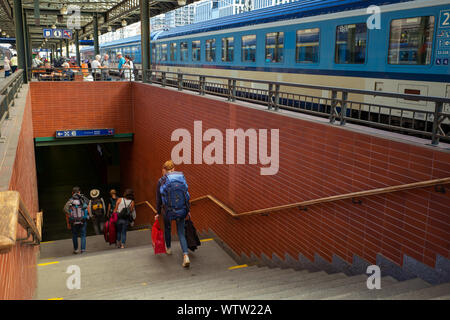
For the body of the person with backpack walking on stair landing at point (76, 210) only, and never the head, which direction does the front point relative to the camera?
away from the camera

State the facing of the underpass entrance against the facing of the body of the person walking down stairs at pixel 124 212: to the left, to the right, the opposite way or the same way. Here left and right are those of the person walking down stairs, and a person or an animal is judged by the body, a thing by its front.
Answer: the opposite way

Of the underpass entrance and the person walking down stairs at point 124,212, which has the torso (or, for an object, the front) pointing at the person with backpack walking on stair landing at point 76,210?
the underpass entrance

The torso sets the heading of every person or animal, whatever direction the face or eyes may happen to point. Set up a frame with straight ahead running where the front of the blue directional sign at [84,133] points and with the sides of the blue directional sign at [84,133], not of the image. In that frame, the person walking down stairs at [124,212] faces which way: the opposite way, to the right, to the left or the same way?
the opposite way

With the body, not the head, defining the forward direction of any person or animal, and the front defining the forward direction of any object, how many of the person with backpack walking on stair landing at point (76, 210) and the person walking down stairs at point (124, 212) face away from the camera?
2

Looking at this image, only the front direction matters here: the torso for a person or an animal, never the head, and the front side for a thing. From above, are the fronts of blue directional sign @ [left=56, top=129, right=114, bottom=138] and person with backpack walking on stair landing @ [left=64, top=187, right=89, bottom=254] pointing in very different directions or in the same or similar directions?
very different directions

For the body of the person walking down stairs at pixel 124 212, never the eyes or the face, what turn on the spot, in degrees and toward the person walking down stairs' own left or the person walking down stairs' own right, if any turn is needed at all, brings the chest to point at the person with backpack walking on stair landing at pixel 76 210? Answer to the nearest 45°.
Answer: approximately 90° to the person walking down stairs' own left

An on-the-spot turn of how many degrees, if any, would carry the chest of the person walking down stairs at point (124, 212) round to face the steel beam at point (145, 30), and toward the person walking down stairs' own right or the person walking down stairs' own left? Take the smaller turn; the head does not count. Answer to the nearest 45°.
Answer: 0° — they already face it

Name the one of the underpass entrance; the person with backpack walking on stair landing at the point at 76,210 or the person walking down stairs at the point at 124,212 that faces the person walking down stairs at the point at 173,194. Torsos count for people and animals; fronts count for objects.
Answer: the underpass entrance

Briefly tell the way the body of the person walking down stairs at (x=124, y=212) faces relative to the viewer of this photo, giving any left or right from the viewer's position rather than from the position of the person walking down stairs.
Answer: facing away from the viewer

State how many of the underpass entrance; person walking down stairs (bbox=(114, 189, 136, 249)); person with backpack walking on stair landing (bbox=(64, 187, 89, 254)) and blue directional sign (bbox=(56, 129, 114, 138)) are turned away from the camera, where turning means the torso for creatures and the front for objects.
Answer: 2

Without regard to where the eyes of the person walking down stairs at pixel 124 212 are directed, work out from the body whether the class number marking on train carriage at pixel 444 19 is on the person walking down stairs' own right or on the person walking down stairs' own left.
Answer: on the person walking down stairs' own right
